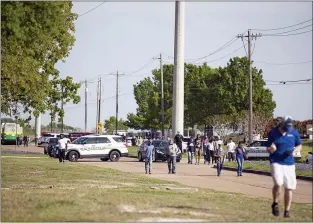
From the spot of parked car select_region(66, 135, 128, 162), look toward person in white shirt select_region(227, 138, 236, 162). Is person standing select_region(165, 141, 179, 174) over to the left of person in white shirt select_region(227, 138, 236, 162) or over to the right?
right

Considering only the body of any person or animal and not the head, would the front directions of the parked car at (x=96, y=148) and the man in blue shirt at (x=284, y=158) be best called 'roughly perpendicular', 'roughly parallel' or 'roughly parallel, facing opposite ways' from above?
roughly perpendicular
